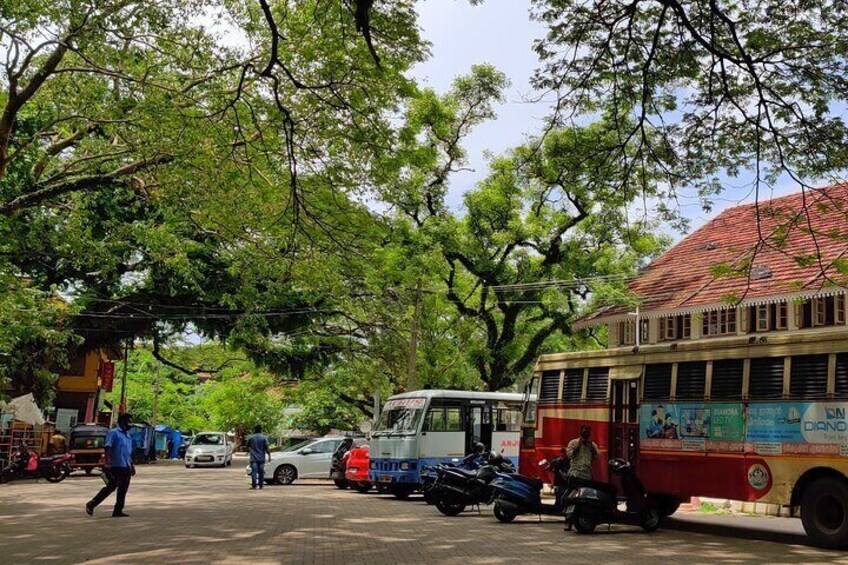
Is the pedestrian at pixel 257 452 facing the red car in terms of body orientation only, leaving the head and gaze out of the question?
no

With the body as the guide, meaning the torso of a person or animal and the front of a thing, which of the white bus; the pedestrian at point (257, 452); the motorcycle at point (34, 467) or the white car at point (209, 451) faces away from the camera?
the pedestrian

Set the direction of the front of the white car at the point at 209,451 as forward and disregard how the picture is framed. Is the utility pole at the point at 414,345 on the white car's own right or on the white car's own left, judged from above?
on the white car's own left

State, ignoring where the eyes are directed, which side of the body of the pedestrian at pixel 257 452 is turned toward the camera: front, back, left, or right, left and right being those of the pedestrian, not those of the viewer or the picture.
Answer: back

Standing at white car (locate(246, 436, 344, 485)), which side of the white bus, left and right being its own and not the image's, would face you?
right

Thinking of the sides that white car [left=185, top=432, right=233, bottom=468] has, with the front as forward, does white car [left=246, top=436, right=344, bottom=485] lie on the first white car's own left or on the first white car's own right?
on the first white car's own left

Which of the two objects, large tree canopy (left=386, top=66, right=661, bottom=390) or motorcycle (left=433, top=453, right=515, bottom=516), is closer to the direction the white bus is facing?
the motorcycle

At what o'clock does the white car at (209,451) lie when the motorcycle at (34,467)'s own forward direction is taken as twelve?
The white car is roughly at 4 o'clock from the motorcycle.
